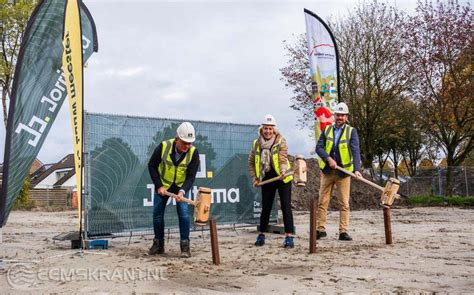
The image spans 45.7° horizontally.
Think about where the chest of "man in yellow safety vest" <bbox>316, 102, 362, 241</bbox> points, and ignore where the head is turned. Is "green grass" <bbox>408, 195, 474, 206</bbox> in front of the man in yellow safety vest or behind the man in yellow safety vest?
behind

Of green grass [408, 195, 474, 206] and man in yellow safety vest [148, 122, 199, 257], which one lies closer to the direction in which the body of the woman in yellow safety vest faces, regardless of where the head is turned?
the man in yellow safety vest

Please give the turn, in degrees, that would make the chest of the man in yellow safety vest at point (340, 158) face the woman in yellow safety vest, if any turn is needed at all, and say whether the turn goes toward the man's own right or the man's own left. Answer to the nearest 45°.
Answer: approximately 45° to the man's own right

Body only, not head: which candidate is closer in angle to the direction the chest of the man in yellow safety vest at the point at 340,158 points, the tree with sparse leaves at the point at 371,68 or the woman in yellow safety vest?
the woman in yellow safety vest

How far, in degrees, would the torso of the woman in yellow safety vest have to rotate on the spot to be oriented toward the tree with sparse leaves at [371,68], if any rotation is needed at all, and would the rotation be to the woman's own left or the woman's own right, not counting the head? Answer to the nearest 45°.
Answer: approximately 180°

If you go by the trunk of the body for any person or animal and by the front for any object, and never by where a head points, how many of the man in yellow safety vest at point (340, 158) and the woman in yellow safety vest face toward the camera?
2

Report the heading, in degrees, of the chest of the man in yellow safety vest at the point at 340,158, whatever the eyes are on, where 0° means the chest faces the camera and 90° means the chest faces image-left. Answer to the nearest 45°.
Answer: approximately 0°

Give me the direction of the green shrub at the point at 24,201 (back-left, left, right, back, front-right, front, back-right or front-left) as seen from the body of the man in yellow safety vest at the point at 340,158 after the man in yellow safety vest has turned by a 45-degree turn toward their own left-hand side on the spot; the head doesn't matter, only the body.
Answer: back

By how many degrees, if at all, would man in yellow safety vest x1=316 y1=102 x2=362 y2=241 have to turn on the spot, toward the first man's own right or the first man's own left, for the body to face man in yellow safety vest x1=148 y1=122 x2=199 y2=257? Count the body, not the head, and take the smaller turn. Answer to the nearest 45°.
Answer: approximately 45° to the first man's own right

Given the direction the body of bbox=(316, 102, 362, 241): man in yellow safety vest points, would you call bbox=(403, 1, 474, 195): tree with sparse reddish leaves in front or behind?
behind

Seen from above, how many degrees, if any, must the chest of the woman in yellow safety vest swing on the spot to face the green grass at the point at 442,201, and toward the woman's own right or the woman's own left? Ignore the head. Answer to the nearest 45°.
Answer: approximately 135° to the woman's own left
